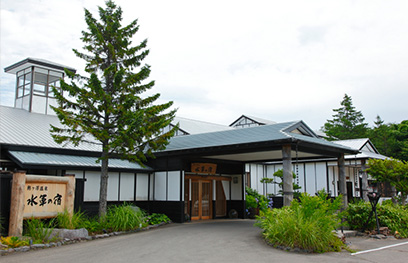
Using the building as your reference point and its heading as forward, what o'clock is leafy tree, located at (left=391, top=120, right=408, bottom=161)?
The leafy tree is roughly at 9 o'clock from the building.

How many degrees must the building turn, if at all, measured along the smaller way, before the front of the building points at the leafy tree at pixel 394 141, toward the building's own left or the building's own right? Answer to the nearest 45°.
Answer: approximately 90° to the building's own left

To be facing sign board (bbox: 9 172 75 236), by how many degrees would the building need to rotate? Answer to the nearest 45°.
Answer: approximately 90° to its right

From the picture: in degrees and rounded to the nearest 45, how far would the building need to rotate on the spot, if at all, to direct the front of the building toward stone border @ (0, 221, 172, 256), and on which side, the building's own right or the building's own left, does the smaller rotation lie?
approximately 90° to the building's own right

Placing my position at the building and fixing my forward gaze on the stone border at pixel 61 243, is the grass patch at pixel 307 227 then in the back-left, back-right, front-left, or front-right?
front-left

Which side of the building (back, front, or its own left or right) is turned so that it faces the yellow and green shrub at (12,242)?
right

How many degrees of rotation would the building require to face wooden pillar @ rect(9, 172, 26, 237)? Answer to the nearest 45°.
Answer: approximately 90° to its right

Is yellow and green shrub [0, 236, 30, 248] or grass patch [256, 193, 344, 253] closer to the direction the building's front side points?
the grass patch

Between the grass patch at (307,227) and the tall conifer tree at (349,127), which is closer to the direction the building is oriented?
the grass patch

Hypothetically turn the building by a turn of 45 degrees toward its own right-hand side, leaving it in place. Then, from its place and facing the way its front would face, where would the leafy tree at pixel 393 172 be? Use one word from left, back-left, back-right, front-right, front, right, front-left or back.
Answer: left

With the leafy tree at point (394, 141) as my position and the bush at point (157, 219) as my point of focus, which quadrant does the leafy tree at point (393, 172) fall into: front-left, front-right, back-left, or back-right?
front-left

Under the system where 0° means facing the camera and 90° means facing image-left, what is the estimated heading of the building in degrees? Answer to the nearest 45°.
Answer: approximately 315°

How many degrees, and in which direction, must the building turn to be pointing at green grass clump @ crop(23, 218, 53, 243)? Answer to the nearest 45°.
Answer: approximately 90° to its right

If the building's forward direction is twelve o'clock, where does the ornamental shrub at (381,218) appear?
The ornamental shrub is roughly at 11 o'clock from the building.

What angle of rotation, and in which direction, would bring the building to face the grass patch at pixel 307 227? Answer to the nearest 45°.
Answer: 0° — it already faces it

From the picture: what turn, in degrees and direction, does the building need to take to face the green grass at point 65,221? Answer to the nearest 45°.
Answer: approximately 90° to its right
